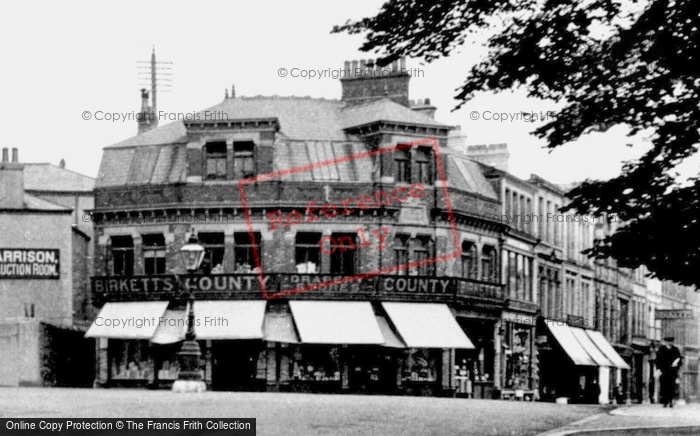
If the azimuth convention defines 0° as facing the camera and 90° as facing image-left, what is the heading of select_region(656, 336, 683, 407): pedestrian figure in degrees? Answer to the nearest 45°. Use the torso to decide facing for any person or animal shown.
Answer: approximately 0°

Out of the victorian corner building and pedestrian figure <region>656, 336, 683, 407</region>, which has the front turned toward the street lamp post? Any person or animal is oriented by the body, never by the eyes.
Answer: the victorian corner building

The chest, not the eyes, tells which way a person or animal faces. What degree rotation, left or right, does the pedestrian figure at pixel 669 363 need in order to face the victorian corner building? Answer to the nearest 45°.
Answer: approximately 135° to its right

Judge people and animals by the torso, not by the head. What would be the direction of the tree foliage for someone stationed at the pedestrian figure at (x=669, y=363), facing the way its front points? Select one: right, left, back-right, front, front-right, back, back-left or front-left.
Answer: front

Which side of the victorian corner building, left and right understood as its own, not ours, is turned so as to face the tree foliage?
front

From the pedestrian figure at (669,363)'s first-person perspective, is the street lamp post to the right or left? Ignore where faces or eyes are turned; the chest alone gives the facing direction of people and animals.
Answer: on its right

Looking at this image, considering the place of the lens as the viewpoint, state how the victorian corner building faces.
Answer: facing the viewer

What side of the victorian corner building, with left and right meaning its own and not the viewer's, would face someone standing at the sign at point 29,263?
right

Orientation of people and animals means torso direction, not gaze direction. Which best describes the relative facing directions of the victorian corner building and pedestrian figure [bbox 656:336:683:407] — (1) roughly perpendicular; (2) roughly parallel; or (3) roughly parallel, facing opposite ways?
roughly parallel

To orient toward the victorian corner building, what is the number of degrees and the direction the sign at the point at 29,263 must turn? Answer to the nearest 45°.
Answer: approximately 90° to its left

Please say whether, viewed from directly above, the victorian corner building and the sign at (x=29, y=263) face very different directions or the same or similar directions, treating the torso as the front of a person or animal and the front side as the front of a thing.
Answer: same or similar directions

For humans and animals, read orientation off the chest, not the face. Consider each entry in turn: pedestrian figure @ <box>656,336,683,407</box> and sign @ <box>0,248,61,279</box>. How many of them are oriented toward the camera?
2

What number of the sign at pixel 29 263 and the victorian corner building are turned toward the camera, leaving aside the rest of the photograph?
2

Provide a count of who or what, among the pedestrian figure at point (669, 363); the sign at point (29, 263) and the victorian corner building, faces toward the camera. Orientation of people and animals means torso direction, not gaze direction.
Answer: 3
